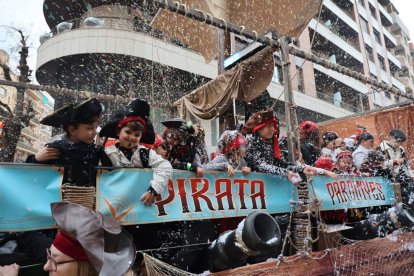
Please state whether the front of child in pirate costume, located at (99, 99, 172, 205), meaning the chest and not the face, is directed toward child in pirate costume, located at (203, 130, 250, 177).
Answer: no

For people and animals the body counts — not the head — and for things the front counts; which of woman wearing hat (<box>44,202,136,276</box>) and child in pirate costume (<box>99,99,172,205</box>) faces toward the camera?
the child in pirate costume

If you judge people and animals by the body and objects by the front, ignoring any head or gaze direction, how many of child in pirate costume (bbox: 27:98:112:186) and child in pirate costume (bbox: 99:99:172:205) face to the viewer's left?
0

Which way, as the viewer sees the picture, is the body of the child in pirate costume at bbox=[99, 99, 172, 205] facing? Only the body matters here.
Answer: toward the camera

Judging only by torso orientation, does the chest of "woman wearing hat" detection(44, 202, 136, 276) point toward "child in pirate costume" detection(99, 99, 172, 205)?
no

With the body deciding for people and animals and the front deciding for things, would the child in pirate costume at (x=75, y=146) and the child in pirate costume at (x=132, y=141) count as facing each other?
no

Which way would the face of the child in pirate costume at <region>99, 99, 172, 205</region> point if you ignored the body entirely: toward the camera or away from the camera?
toward the camera

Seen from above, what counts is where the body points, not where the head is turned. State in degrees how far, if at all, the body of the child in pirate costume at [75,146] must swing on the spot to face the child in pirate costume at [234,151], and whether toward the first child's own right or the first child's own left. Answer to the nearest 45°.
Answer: approximately 45° to the first child's own left

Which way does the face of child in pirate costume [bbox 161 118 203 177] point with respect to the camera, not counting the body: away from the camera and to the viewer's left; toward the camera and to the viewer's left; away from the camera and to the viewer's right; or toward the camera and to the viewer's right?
toward the camera and to the viewer's left

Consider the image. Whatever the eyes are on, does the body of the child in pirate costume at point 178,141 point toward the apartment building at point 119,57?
no

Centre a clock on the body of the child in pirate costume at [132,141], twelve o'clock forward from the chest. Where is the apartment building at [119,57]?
The apartment building is roughly at 6 o'clock from the child in pirate costume.

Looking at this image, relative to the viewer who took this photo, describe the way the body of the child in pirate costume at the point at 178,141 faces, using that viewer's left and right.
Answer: facing the viewer and to the left of the viewer

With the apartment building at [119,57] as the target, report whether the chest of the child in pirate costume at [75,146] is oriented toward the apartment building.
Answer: no
